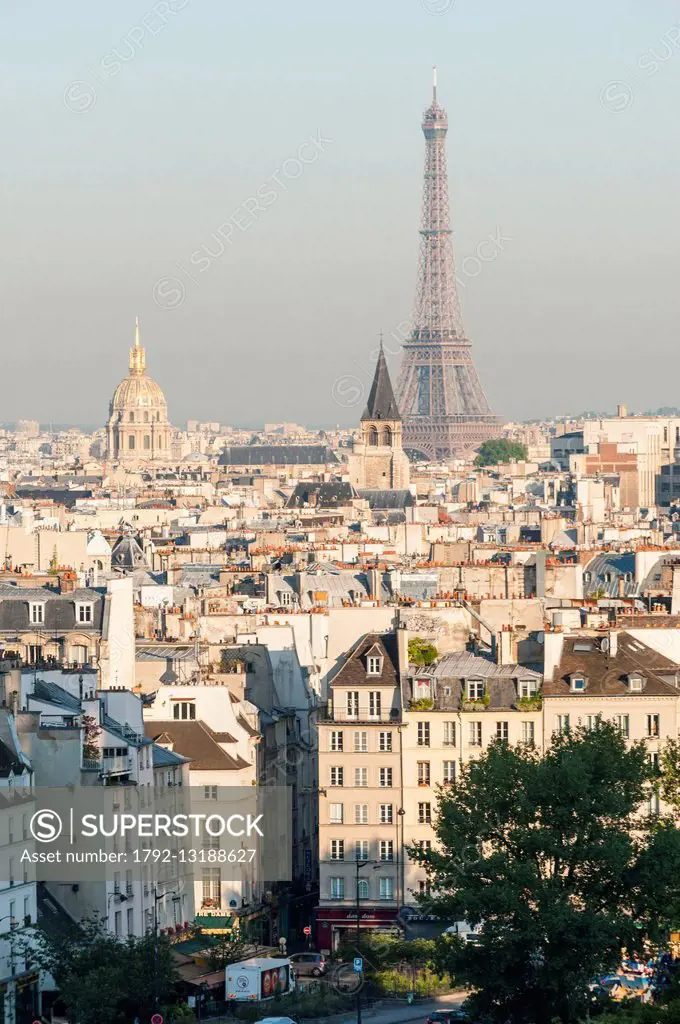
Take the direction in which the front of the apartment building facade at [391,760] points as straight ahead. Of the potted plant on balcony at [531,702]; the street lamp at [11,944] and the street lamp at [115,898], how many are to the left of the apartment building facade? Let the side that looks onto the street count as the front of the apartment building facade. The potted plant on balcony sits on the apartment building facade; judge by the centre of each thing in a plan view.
1

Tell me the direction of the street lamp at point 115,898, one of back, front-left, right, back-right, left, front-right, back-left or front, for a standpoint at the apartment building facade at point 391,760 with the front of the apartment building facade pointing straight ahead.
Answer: front-right

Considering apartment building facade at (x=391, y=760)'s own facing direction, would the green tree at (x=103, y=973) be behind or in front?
in front

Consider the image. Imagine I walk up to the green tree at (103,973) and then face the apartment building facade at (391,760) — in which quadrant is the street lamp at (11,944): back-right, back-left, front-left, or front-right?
back-left

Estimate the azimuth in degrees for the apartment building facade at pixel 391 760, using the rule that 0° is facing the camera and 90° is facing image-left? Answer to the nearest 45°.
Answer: approximately 0°

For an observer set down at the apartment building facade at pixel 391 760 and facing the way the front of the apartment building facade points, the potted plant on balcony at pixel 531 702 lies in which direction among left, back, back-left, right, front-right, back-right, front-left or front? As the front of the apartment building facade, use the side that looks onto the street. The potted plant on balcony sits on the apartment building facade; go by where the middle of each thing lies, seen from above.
left
